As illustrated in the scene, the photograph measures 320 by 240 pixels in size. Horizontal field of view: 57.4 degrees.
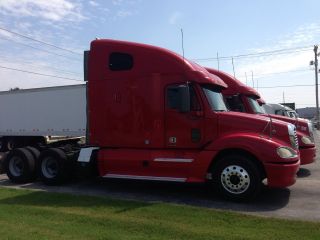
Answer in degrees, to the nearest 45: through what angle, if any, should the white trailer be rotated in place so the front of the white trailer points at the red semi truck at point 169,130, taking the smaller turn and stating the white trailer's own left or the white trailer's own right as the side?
approximately 45° to the white trailer's own right

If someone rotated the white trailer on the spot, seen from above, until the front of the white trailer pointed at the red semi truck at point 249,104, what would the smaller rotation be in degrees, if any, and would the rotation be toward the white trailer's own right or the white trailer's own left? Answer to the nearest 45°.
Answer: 0° — it already faces it

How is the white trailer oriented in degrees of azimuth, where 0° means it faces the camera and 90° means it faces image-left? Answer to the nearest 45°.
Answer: approximately 315°
